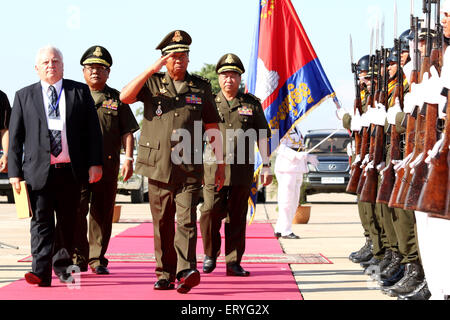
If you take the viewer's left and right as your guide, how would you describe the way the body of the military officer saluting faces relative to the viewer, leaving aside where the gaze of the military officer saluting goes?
facing the viewer

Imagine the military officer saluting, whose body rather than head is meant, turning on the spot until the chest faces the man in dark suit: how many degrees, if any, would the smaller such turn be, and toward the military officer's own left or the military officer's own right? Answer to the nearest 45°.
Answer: approximately 90° to the military officer's own right

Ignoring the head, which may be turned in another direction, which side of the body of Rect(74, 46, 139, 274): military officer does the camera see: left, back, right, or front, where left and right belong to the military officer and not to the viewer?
front

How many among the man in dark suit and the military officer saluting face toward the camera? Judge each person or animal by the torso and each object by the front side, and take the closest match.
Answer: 2

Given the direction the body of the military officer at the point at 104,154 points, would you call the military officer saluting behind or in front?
in front

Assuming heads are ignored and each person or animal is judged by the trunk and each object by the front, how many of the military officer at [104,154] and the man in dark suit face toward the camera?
2

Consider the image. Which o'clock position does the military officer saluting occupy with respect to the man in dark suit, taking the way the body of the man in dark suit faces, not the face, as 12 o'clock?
The military officer saluting is roughly at 10 o'clock from the man in dark suit.

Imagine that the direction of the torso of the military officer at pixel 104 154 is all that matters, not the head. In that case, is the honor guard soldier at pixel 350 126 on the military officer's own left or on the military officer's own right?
on the military officer's own left
